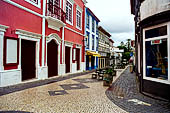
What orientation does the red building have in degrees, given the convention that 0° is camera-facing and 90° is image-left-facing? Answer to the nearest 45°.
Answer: approximately 315°

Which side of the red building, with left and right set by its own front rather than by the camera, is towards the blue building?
left
